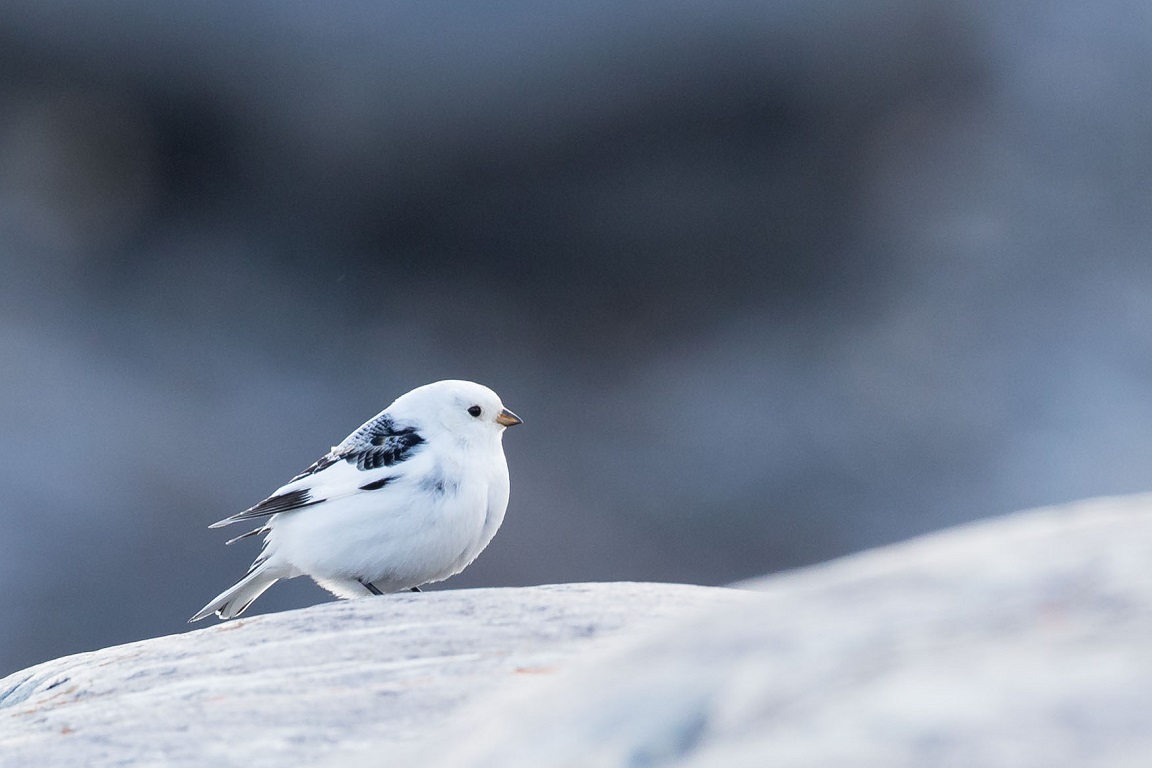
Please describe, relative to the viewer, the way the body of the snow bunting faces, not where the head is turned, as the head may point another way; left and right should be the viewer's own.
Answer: facing to the right of the viewer

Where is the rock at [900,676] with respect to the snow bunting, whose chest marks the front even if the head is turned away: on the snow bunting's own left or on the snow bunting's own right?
on the snow bunting's own right
